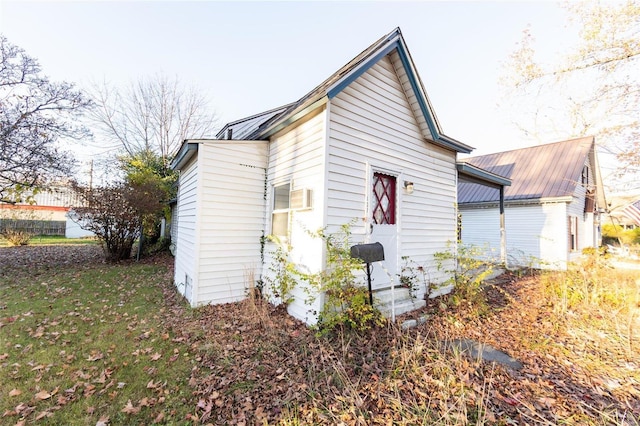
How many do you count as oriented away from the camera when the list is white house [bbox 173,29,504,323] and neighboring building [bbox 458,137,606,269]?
0

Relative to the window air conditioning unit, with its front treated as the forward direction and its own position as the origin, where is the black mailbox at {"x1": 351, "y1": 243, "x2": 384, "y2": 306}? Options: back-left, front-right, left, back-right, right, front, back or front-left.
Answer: left

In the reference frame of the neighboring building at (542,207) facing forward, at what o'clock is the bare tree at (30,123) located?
The bare tree is roughly at 3 o'clock from the neighboring building.

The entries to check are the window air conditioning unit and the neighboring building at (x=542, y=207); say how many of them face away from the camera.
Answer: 0

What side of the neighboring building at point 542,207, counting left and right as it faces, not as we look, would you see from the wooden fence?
right

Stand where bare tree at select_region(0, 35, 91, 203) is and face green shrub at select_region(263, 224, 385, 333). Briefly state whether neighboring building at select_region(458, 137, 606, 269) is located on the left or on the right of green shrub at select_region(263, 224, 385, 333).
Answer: left

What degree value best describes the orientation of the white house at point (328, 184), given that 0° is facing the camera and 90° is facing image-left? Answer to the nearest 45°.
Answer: approximately 315°

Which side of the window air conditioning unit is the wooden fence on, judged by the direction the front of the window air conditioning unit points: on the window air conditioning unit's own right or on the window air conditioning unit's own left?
on the window air conditioning unit's own right

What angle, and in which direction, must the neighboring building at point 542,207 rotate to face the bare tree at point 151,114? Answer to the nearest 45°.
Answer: approximately 90° to its right

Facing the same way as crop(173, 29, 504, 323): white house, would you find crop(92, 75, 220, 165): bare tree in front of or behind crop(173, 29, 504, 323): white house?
behind
